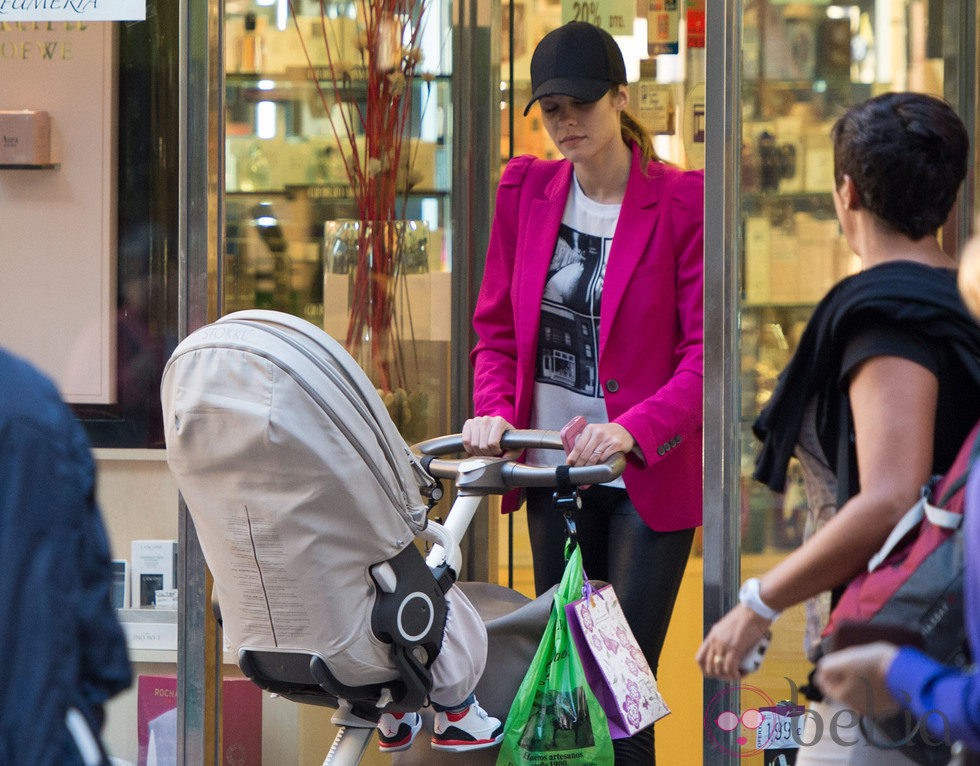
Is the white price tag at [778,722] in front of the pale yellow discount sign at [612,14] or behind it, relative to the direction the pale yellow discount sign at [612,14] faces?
in front

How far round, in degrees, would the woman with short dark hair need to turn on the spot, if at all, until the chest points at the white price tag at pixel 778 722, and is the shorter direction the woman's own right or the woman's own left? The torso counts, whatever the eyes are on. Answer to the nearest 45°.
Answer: approximately 45° to the woman's own right

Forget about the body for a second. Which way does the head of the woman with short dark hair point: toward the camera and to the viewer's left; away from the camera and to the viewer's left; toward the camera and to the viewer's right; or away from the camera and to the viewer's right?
away from the camera and to the viewer's left

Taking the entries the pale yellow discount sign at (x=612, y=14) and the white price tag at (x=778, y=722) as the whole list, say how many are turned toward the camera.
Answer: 2

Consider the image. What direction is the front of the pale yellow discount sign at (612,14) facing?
toward the camera

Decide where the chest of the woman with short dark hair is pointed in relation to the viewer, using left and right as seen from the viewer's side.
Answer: facing away from the viewer and to the left of the viewer

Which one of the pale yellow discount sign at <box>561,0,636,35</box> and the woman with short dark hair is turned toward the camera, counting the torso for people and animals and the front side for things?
the pale yellow discount sign

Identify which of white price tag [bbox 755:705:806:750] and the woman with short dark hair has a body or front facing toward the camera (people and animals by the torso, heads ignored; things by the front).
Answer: the white price tag

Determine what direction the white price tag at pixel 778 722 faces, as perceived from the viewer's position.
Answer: facing the viewer

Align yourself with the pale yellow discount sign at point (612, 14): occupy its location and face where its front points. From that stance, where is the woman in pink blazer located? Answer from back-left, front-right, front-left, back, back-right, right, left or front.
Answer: front

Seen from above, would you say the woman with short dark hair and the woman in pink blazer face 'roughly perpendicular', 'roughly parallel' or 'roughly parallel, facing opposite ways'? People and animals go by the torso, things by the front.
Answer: roughly perpendicular

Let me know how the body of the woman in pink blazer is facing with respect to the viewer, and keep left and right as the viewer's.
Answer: facing the viewer and to the left of the viewer
